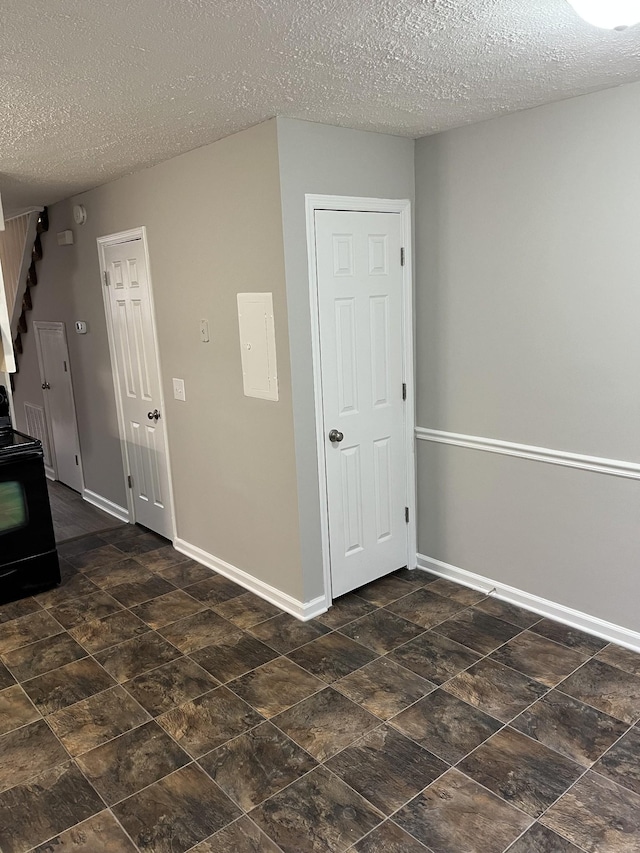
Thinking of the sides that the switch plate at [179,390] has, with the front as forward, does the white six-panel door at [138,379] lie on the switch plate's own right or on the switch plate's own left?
on the switch plate's own right

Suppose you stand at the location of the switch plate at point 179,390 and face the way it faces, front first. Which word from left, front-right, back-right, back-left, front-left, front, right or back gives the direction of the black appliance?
front-right

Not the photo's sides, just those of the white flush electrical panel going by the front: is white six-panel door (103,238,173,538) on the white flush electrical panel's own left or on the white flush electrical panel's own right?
on the white flush electrical panel's own right

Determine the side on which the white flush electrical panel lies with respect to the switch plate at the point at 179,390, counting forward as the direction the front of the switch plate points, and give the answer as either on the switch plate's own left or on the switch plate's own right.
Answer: on the switch plate's own left

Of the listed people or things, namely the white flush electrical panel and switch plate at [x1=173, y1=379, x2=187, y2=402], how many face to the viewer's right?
0

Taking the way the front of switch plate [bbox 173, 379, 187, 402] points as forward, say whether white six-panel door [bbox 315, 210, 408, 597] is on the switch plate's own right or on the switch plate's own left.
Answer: on the switch plate's own left

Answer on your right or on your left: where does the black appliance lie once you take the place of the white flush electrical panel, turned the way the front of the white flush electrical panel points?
on your right

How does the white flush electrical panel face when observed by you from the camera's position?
facing the viewer and to the left of the viewer
